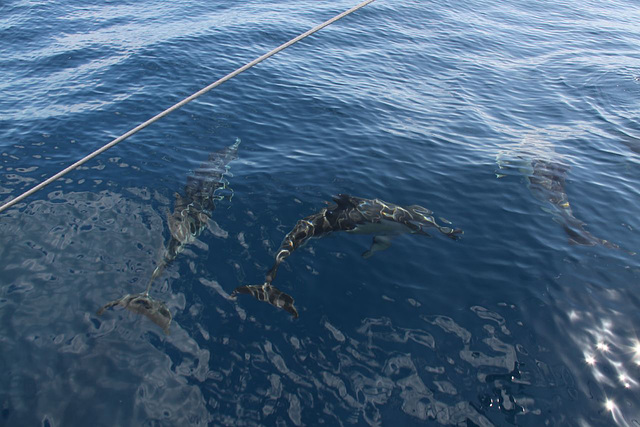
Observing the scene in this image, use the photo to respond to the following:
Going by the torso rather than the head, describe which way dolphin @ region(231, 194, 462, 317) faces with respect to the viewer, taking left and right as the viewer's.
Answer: facing to the right of the viewer

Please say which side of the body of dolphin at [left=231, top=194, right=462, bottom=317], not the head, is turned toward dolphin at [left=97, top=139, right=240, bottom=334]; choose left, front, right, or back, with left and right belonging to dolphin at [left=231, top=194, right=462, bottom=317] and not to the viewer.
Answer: back

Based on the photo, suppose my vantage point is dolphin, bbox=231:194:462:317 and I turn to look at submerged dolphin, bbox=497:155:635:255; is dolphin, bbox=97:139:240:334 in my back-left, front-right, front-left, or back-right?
back-left

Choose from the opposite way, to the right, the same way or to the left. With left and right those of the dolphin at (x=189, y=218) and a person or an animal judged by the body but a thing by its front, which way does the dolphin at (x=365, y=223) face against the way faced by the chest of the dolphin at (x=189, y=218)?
to the right

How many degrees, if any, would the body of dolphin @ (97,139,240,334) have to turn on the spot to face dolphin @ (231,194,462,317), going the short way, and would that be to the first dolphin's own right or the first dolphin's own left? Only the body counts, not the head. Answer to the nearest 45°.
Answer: approximately 90° to the first dolphin's own right

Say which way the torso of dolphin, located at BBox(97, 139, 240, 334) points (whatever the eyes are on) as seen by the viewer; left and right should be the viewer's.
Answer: facing away from the viewer and to the right of the viewer

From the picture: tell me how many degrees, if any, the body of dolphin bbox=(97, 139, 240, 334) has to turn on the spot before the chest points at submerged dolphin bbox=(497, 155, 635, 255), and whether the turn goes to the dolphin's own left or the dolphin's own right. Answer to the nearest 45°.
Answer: approximately 45° to the dolphin's own right

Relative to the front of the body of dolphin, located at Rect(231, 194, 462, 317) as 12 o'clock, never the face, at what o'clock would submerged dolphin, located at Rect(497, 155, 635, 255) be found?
The submerged dolphin is roughly at 11 o'clock from the dolphin.
